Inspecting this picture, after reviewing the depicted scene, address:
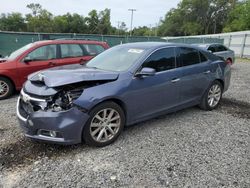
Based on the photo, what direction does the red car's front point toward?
to the viewer's left

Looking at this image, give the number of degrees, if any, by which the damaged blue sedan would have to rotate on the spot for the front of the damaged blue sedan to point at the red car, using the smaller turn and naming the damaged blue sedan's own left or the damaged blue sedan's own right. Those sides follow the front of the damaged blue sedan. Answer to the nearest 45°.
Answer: approximately 90° to the damaged blue sedan's own right

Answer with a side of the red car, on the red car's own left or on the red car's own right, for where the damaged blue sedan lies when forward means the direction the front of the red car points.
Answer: on the red car's own left

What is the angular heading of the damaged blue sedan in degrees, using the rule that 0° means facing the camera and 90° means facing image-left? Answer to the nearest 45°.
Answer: approximately 45°

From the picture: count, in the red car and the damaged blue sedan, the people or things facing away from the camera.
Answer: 0
